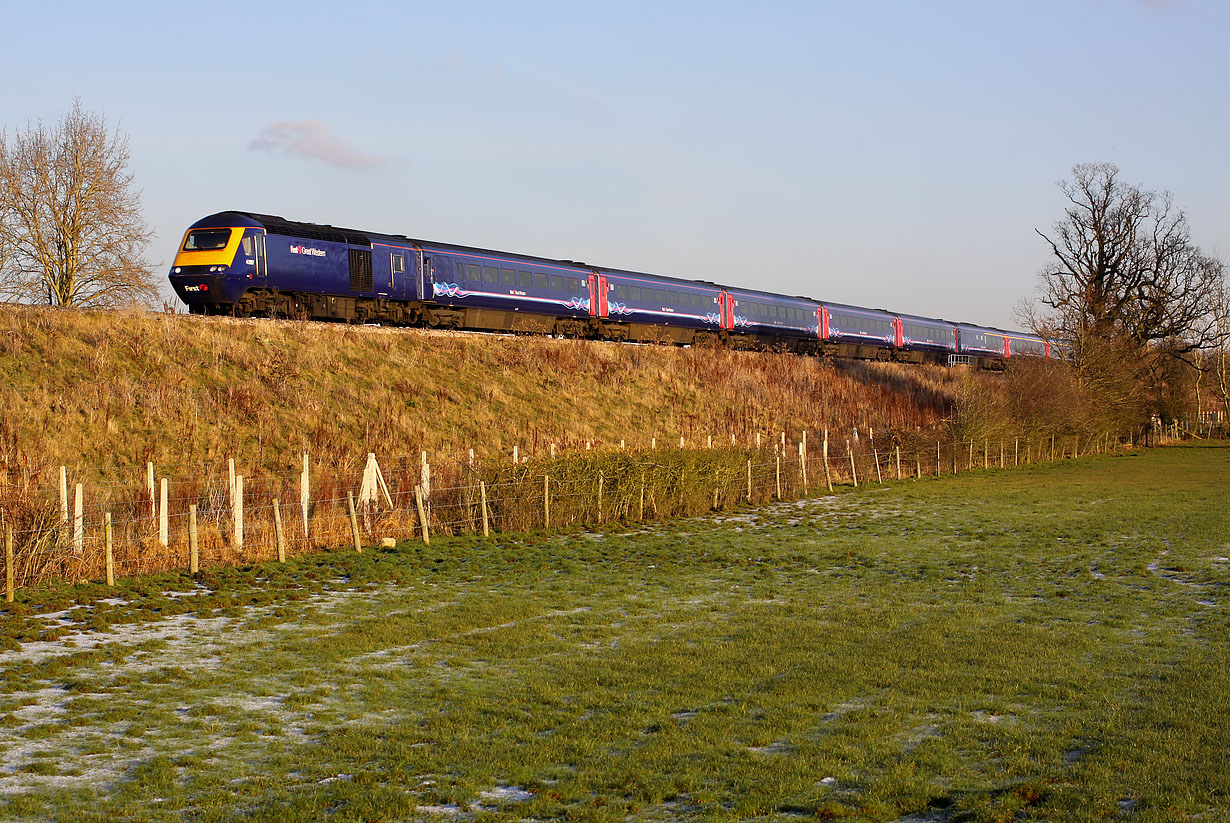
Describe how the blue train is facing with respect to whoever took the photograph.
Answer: facing the viewer and to the left of the viewer
